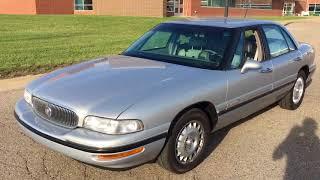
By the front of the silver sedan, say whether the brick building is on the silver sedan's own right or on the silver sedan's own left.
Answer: on the silver sedan's own right

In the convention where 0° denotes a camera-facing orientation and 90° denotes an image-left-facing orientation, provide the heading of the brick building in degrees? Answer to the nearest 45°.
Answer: approximately 0°

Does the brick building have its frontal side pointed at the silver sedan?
yes

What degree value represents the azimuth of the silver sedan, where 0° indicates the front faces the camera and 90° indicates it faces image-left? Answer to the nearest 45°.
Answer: approximately 45°
